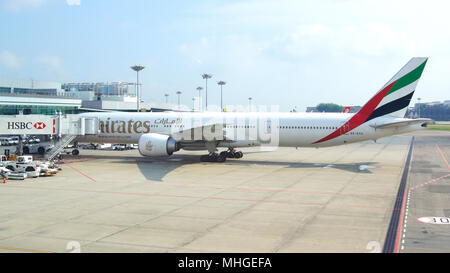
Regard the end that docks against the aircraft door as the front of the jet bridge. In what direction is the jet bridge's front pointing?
to the viewer's right

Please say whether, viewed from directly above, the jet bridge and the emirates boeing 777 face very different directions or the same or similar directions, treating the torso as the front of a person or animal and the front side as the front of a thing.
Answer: very different directions

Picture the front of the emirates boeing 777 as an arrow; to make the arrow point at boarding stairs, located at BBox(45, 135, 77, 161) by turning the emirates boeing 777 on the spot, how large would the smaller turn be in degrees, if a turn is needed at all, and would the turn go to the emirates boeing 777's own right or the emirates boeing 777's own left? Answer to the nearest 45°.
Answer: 0° — it already faces it

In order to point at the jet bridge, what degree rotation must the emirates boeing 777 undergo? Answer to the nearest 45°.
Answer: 0° — it already faces it

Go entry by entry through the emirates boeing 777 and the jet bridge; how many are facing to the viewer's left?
1

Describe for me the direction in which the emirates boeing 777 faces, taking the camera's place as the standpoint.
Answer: facing to the left of the viewer
